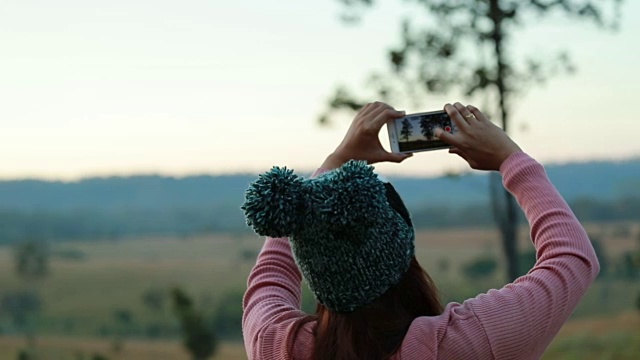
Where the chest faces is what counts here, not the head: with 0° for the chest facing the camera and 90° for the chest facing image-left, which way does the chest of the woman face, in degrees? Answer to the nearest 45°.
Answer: approximately 180°

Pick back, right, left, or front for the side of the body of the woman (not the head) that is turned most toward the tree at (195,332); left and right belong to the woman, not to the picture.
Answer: front

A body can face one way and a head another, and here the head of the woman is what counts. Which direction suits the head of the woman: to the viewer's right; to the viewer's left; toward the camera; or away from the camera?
away from the camera
